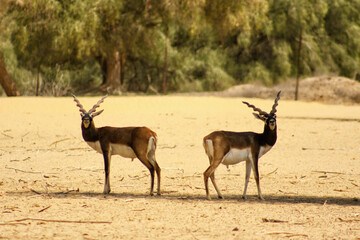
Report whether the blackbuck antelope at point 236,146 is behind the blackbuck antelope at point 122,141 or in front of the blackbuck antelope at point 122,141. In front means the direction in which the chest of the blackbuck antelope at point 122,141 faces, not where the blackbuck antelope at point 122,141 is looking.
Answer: behind

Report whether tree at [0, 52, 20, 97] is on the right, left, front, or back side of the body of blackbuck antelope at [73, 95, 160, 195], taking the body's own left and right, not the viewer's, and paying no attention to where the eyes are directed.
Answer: right

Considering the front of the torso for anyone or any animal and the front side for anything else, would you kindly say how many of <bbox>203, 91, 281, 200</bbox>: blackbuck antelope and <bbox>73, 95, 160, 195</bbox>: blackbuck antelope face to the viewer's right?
1

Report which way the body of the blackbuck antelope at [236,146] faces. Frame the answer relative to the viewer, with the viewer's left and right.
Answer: facing to the right of the viewer

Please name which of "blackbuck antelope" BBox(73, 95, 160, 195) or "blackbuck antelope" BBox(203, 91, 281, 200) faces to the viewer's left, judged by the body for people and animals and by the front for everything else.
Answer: "blackbuck antelope" BBox(73, 95, 160, 195)

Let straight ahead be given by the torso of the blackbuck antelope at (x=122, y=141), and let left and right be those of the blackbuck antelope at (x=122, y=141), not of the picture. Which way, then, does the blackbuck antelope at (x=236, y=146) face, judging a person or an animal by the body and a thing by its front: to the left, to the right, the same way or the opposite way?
the opposite way

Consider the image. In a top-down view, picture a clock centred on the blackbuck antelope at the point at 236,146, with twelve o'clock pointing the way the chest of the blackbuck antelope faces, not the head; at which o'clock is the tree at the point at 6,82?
The tree is roughly at 8 o'clock from the blackbuck antelope.

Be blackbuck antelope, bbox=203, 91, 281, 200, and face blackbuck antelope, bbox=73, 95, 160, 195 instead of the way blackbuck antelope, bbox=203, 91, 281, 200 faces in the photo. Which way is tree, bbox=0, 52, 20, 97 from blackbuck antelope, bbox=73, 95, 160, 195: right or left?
right

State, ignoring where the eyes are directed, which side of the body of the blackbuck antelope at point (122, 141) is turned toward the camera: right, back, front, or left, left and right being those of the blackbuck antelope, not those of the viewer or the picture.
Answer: left

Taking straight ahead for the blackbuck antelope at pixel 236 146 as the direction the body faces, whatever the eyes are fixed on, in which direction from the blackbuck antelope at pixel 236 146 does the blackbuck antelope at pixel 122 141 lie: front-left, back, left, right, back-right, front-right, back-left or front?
back
